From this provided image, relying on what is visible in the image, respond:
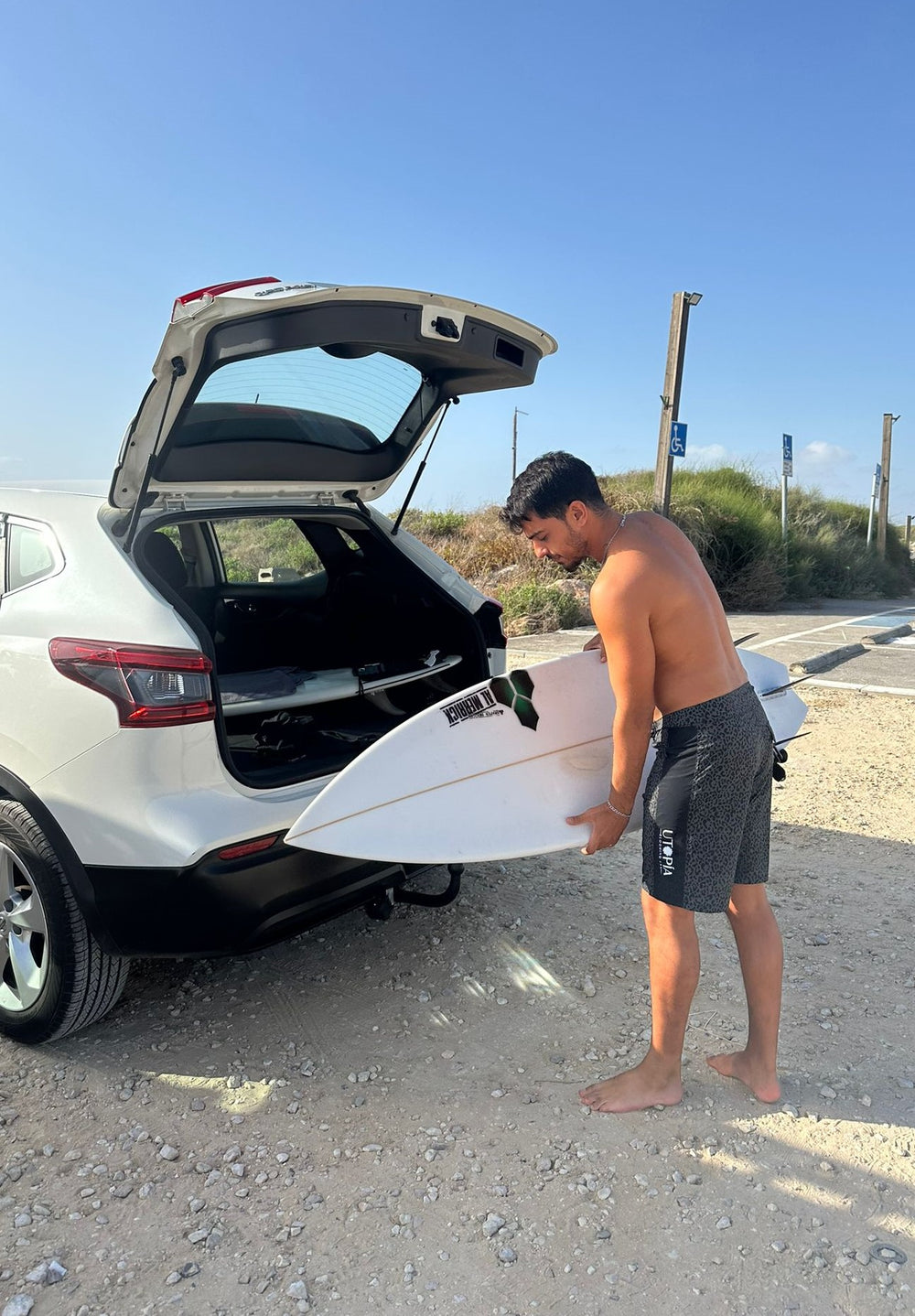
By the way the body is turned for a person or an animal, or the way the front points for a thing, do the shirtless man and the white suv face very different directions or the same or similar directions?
same or similar directions

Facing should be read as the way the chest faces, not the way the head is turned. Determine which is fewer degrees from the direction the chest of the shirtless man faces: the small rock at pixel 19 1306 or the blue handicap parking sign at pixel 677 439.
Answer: the small rock

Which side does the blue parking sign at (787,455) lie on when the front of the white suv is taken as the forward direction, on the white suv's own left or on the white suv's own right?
on the white suv's own right

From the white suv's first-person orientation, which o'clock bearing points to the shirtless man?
The shirtless man is roughly at 5 o'clock from the white suv.

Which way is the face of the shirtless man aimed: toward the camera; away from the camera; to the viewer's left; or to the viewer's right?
to the viewer's left

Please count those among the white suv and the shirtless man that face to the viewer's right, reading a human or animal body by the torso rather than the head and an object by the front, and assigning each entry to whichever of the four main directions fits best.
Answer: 0

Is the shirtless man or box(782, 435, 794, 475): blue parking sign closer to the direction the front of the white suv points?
the blue parking sign

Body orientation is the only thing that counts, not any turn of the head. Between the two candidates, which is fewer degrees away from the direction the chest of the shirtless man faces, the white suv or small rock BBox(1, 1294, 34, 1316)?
the white suv

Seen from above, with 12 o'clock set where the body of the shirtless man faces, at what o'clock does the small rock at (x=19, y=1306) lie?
The small rock is roughly at 11 o'clock from the shirtless man.

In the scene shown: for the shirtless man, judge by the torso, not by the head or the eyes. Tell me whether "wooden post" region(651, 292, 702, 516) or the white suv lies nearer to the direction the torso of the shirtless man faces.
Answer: the white suv

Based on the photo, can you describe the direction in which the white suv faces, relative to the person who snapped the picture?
facing away from the viewer and to the left of the viewer

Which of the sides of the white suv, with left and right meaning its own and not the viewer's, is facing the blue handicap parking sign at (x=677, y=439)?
right

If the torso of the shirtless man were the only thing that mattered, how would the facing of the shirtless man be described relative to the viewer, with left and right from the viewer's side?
facing to the left of the viewer
